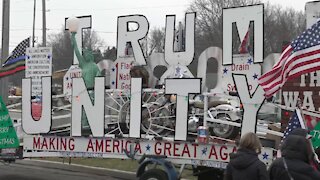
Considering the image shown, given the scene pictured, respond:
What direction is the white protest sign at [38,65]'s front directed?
toward the camera

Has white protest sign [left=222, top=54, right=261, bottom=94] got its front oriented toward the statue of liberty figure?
no

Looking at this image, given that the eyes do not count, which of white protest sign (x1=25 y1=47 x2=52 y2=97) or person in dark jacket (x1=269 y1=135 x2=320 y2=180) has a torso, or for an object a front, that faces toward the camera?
the white protest sign

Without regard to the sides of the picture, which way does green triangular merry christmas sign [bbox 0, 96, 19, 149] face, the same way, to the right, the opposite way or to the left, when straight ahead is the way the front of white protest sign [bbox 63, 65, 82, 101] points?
the same way

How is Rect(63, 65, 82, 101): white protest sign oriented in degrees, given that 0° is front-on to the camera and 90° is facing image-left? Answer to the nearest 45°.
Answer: approximately 0°

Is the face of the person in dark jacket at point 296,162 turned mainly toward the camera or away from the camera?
away from the camera

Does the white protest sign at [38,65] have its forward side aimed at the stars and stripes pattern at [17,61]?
no

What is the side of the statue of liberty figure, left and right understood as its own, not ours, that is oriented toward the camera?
front

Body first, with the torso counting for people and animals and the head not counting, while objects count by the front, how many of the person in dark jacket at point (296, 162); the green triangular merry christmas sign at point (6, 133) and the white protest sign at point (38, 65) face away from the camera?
1

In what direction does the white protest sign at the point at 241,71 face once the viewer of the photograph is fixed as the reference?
facing the viewer

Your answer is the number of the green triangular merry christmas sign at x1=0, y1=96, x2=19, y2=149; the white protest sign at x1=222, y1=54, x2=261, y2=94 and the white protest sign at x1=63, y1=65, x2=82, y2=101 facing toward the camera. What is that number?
3

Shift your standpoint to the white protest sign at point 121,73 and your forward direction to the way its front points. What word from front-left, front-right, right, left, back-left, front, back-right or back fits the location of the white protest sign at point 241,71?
front-left

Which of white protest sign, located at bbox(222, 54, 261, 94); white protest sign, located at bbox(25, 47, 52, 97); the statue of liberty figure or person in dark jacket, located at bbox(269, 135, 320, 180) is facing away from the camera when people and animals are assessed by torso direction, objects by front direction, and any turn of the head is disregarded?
the person in dark jacket

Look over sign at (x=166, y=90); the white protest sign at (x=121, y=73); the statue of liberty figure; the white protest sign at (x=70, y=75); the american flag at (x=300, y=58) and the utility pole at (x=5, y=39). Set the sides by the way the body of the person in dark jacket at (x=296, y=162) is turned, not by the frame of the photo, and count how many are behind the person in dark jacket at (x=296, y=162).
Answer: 0

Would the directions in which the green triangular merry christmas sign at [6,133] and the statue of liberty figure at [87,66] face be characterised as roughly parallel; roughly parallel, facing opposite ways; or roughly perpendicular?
roughly parallel

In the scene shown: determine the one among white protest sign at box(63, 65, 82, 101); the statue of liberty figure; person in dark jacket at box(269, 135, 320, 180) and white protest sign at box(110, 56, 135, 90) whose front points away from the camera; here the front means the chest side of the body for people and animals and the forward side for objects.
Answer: the person in dark jacket

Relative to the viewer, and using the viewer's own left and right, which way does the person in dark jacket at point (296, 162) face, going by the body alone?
facing away from the viewer

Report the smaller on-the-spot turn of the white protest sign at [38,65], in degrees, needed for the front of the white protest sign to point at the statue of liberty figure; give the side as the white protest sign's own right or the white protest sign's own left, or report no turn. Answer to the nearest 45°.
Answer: approximately 90° to the white protest sign's own left

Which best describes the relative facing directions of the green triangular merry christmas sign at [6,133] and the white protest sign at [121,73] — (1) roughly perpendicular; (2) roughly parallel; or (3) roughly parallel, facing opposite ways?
roughly parallel

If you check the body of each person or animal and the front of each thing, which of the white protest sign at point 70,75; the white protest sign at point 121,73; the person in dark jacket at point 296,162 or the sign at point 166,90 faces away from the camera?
the person in dark jacket
